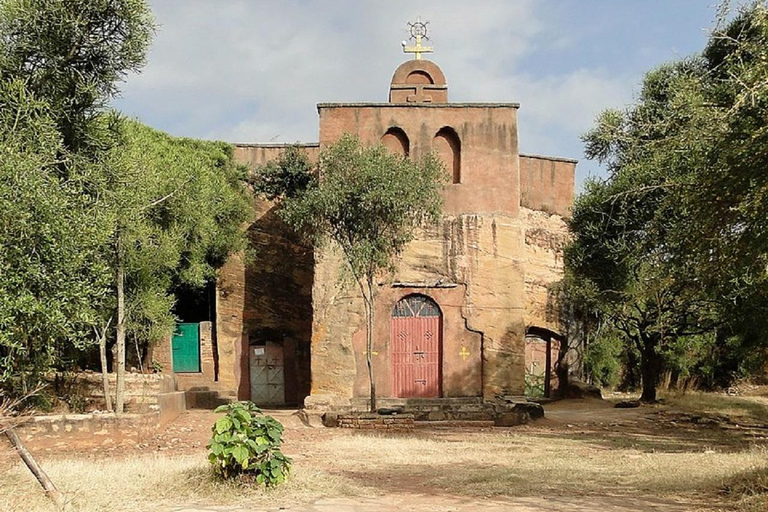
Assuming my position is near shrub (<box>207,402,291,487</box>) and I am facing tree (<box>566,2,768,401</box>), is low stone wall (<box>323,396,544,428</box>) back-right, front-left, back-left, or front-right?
front-left

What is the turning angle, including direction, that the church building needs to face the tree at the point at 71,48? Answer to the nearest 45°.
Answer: approximately 45° to its right

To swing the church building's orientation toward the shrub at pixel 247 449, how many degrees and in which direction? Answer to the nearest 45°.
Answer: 0° — it already faces it

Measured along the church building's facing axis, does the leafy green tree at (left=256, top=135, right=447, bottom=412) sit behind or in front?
in front

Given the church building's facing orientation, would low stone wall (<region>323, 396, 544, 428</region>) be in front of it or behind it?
in front

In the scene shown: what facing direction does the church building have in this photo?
toward the camera

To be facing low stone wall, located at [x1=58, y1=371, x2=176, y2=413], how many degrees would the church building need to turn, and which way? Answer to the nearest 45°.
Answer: approximately 45° to its right

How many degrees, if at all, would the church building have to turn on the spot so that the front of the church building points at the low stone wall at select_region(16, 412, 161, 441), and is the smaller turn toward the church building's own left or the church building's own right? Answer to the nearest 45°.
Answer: approximately 45° to the church building's own right

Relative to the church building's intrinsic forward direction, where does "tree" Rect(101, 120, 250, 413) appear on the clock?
The tree is roughly at 2 o'clock from the church building.
